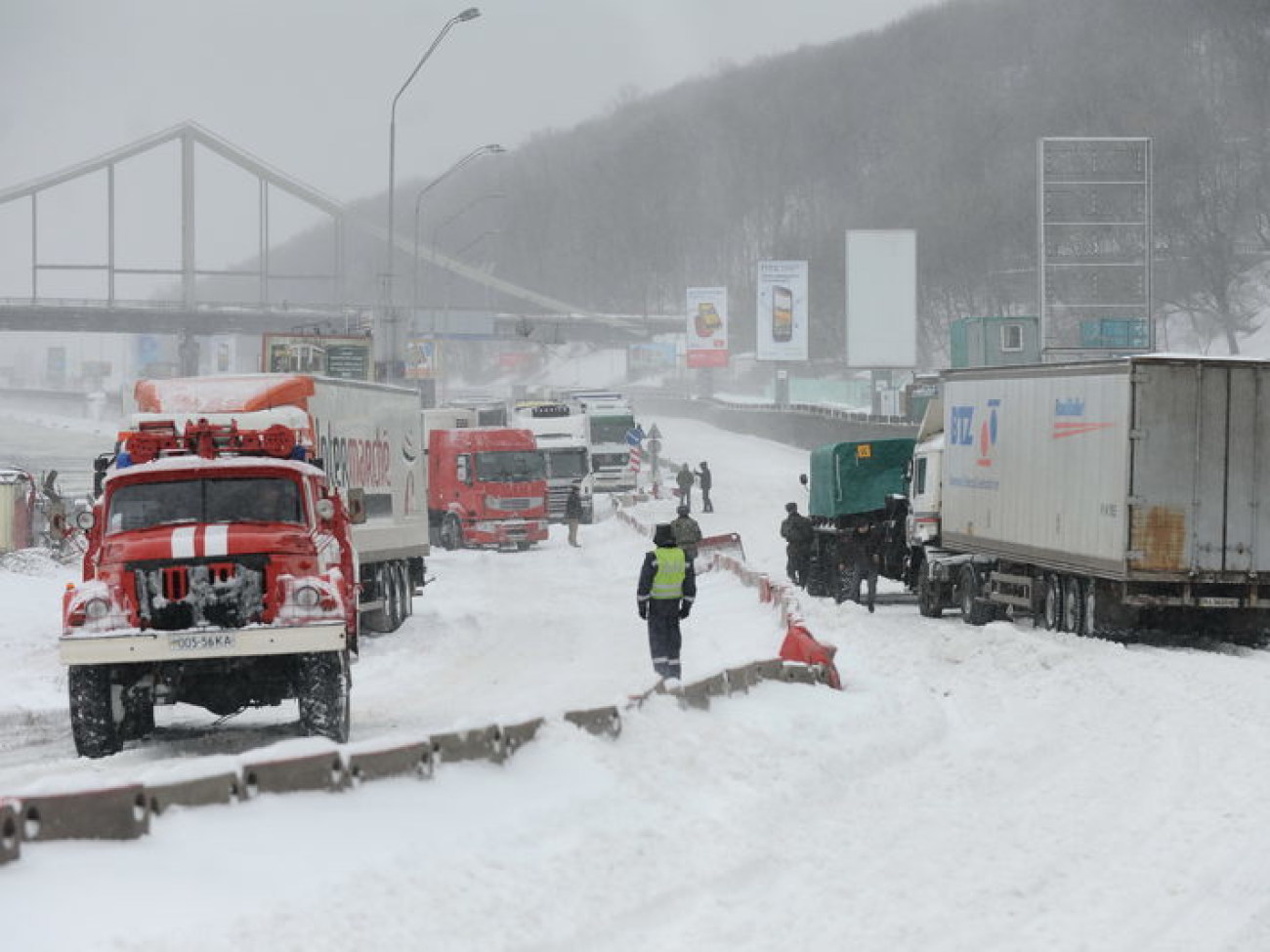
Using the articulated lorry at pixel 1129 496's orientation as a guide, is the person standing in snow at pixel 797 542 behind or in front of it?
in front

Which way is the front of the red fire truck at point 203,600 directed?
toward the camera

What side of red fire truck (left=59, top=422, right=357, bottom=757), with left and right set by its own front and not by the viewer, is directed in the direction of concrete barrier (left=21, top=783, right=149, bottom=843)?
front

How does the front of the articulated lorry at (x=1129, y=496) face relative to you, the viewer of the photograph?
facing away from the viewer and to the left of the viewer

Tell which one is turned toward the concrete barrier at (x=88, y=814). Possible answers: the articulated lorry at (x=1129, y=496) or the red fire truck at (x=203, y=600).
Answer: the red fire truck

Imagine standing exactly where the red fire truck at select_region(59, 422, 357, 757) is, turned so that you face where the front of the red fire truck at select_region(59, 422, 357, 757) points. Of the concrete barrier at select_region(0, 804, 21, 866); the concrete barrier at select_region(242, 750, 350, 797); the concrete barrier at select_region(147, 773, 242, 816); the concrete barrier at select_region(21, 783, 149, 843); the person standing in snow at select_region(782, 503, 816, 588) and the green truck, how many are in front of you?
4

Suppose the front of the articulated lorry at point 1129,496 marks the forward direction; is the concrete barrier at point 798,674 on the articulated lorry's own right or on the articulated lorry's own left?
on the articulated lorry's own left

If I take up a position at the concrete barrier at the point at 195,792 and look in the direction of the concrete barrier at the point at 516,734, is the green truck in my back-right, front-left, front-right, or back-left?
front-left

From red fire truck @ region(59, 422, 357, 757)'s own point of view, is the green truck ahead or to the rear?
to the rear

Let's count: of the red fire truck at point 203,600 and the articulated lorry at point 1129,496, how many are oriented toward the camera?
1

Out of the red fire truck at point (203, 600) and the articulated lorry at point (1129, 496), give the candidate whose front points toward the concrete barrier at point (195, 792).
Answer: the red fire truck

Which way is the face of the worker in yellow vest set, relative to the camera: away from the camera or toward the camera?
away from the camera

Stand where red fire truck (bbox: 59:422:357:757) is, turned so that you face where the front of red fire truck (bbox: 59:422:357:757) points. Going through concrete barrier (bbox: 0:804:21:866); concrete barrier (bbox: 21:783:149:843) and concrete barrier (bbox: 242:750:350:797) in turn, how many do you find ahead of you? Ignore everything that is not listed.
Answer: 3

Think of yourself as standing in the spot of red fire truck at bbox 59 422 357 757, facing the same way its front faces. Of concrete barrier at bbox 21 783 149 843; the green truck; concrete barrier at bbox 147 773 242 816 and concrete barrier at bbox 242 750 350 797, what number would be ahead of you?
3

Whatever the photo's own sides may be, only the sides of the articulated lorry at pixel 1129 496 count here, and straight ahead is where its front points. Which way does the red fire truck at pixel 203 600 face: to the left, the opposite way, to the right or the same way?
the opposite way

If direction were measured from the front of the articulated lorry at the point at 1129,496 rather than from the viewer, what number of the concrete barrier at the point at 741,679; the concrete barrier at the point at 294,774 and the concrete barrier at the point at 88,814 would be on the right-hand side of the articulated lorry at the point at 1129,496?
0
